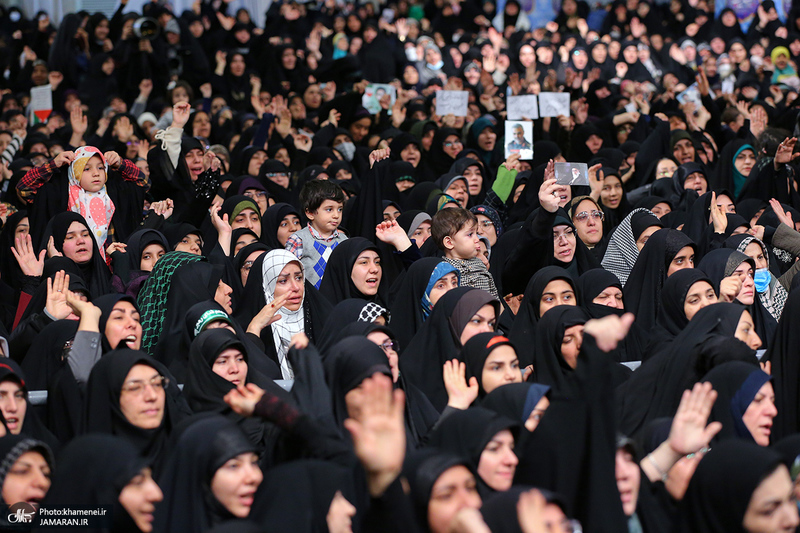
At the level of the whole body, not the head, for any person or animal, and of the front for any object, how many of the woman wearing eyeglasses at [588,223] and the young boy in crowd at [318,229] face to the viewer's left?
0

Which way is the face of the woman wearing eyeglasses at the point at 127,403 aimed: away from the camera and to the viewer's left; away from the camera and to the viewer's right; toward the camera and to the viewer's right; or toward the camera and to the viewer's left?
toward the camera and to the viewer's right

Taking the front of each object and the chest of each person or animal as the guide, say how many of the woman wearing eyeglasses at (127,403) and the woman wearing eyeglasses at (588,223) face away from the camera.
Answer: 0

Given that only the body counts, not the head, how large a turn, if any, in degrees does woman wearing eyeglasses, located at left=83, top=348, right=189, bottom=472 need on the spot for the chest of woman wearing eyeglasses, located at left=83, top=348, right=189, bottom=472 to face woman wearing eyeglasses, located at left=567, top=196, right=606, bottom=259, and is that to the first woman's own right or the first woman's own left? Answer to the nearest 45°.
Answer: approximately 90° to the first woman's own left

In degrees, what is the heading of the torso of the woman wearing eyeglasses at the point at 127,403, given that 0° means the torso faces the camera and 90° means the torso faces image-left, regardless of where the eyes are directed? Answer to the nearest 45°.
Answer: approximately 315°

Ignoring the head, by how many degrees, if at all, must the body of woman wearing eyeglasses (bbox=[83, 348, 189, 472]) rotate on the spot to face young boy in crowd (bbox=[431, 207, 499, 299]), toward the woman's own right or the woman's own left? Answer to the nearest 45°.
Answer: approximately 90° to the woman's own left

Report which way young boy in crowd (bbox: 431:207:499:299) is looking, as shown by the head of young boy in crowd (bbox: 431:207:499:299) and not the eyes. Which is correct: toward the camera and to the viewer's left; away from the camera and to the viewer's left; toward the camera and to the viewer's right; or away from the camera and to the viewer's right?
toward the camera and to the viewer's right
